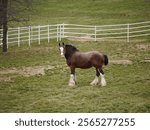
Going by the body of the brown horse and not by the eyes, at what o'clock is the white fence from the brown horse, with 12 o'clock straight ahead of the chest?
The white fence is roughly at 3 o'clock from the brown horse.

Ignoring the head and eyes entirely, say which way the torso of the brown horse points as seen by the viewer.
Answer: to the viewer's left
